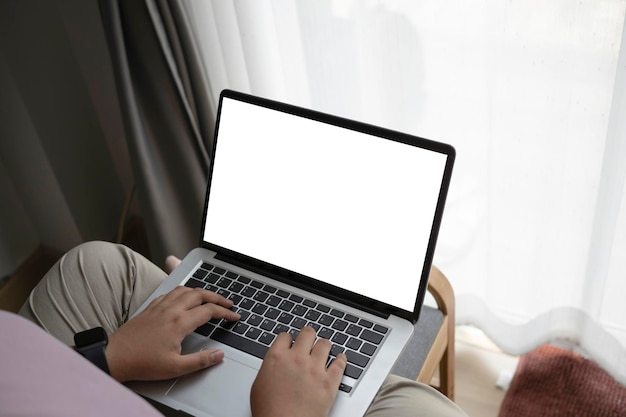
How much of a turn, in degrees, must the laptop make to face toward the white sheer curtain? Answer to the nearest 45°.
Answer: approximately 180°

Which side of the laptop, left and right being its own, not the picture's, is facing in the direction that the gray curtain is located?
right

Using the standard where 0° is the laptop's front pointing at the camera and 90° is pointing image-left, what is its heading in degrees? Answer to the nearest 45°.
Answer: approximately 45°
